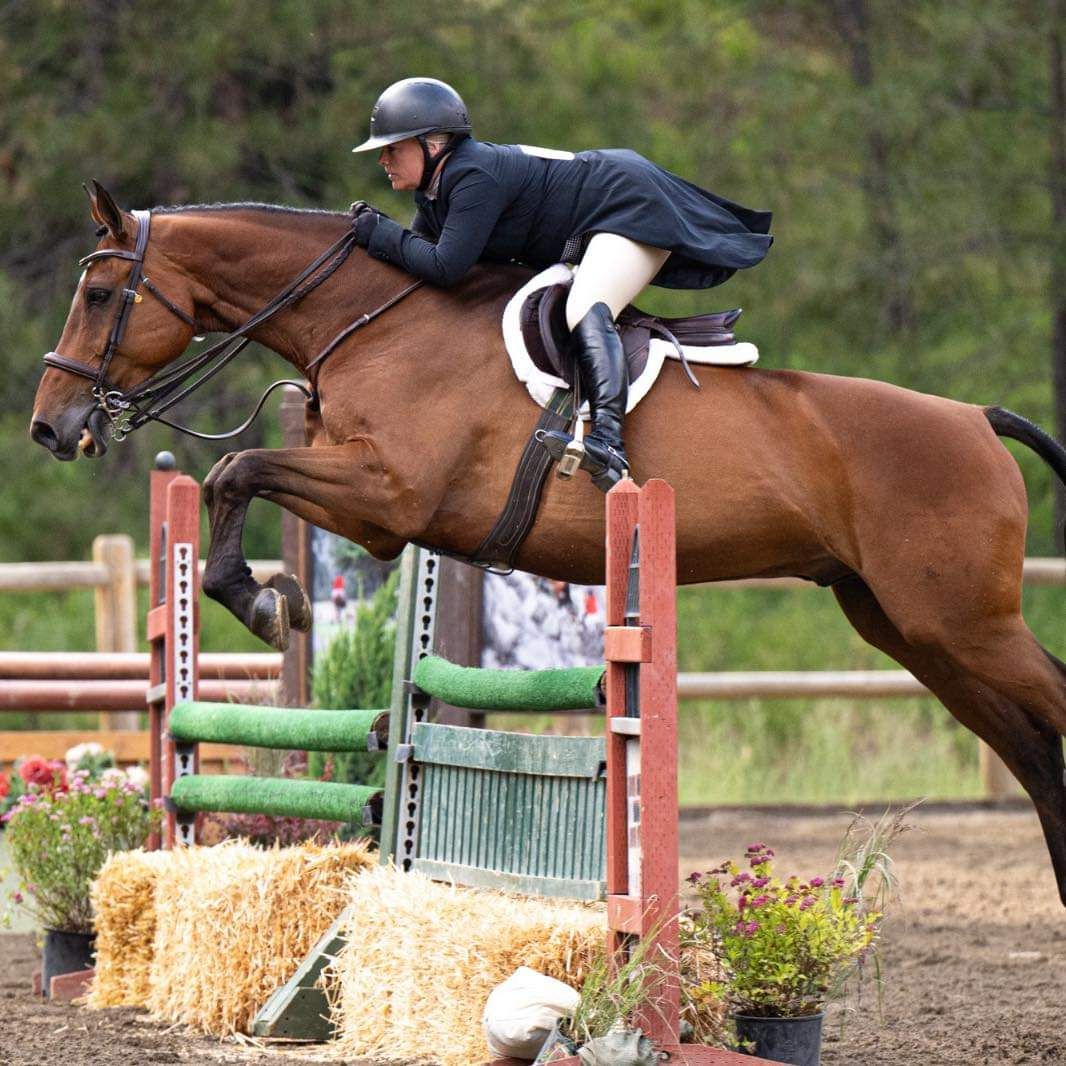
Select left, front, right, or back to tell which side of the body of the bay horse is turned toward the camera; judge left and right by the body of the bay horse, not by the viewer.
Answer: left

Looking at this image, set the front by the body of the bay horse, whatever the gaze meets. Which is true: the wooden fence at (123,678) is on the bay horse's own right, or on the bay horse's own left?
on the bay horse's own right

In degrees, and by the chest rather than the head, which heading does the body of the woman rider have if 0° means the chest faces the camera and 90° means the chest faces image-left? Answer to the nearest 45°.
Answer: approximately 90°

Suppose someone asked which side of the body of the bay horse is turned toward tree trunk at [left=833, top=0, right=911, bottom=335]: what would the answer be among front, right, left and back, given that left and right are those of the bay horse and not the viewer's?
right

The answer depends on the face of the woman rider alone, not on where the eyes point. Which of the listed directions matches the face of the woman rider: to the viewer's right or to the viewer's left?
to the viewer's left

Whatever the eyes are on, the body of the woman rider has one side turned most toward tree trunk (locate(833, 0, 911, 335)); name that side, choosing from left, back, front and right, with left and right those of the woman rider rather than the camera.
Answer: right
